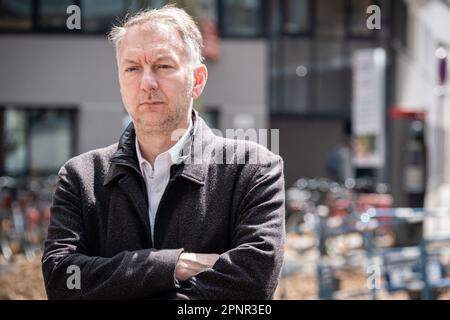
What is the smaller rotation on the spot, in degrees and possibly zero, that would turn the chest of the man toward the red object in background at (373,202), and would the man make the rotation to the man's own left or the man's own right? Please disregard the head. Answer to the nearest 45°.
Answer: approximately 180°

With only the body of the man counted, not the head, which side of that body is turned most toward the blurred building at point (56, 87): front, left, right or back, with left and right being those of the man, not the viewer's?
back

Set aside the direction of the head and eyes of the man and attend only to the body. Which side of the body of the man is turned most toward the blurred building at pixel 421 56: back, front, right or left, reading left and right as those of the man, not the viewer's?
back

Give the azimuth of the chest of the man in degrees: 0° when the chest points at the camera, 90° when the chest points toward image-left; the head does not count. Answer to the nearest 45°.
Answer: approximately 0°
